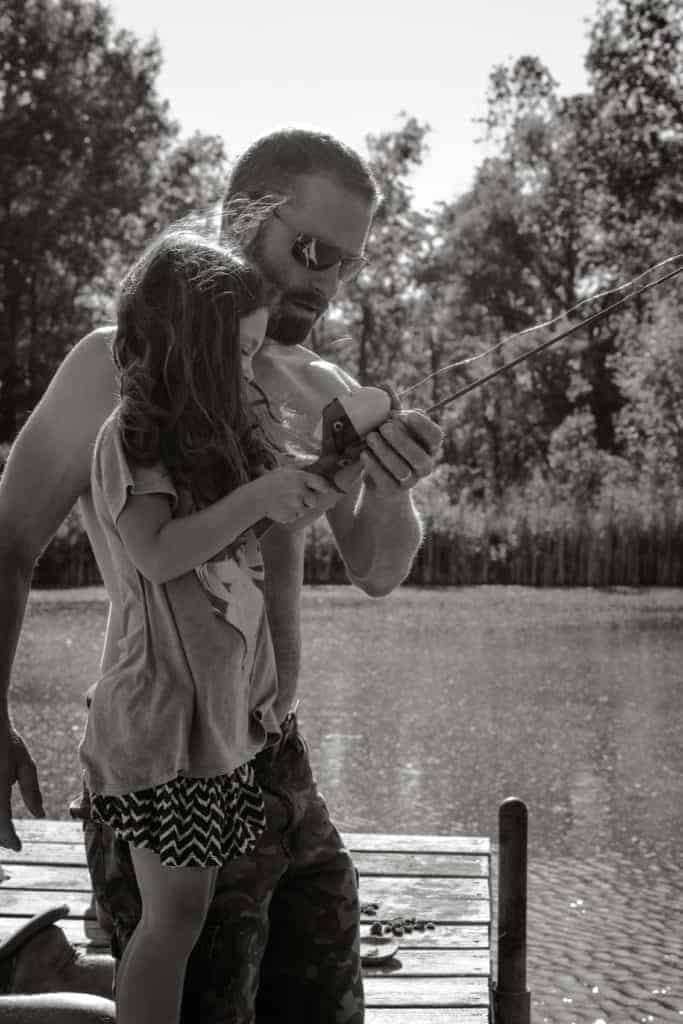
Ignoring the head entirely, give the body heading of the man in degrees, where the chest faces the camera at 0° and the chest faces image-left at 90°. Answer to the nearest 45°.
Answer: approximately 315°

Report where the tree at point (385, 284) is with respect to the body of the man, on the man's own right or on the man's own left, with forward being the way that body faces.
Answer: on the man's own left

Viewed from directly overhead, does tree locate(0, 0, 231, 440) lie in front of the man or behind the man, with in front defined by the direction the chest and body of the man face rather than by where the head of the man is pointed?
behind

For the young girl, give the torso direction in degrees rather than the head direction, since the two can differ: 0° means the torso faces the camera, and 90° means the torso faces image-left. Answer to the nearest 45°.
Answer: approximately 270°
